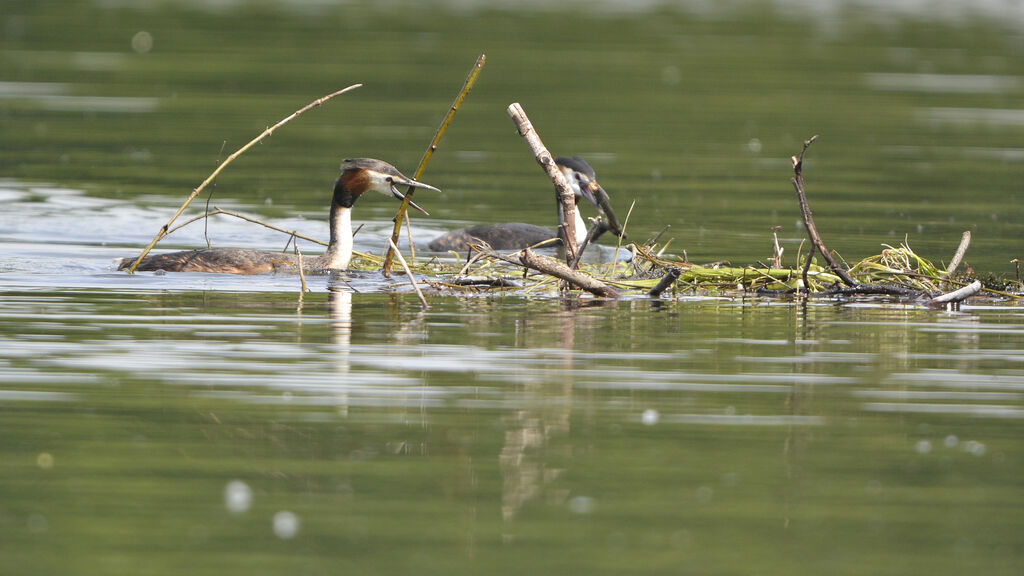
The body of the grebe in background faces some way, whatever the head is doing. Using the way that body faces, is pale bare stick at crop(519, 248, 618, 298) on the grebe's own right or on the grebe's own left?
on the grebe's own right

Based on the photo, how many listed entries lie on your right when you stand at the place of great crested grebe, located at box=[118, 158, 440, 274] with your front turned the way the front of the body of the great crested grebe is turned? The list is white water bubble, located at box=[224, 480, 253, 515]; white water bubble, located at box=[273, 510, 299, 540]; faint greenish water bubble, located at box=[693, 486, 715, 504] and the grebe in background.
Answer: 3

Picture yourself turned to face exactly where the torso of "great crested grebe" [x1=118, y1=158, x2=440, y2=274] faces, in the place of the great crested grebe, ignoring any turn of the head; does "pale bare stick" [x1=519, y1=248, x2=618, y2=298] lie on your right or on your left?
on your right

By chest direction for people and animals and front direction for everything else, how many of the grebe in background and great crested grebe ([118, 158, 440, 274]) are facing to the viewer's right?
2

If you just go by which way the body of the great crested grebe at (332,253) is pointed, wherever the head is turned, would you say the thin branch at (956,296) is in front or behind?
in front

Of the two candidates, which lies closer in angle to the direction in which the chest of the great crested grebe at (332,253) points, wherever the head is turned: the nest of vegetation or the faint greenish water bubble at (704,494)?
the nest of vegetation

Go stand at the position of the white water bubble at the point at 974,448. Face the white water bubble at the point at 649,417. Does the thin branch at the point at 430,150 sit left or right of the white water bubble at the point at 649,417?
right

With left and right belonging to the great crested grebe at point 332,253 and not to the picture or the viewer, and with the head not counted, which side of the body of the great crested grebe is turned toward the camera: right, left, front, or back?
right

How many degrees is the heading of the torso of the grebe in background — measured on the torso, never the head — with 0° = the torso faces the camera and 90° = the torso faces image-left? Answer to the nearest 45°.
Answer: approximately 270°

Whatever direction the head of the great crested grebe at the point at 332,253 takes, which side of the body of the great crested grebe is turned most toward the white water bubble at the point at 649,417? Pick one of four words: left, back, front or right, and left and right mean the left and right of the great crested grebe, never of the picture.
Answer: right

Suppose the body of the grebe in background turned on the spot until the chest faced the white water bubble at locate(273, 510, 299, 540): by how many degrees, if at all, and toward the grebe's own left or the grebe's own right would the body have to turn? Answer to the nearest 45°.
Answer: approximately 90° to the grebe's own right

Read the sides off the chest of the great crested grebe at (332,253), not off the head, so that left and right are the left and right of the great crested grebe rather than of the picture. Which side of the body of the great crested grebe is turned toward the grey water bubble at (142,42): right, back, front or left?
left

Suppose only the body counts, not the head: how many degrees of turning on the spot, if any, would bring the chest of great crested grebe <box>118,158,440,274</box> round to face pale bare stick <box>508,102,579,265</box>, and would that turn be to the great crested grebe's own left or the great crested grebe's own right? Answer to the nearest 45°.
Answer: approximately 45° to the great crested grebe's own right

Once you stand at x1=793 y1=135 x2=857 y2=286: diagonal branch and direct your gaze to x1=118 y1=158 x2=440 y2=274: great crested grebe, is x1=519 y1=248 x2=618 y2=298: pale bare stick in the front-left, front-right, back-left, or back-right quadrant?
front-left
